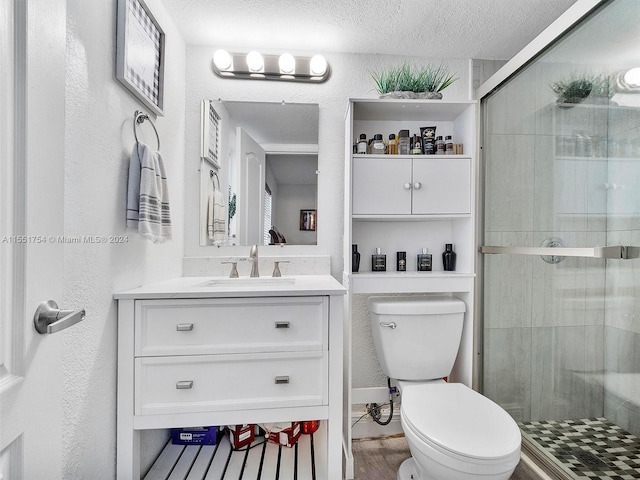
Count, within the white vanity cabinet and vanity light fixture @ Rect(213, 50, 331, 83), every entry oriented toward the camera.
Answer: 2

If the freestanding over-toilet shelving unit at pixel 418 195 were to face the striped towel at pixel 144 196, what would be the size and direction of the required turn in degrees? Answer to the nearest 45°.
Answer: approximately 45° to its right

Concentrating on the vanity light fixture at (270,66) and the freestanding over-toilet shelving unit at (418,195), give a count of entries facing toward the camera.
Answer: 2

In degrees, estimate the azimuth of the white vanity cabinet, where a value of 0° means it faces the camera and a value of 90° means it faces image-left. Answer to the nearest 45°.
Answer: approximately 0°

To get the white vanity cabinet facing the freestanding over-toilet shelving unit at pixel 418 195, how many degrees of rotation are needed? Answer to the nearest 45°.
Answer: approximately 90° to its left

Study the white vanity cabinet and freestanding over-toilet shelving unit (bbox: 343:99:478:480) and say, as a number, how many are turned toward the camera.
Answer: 2
